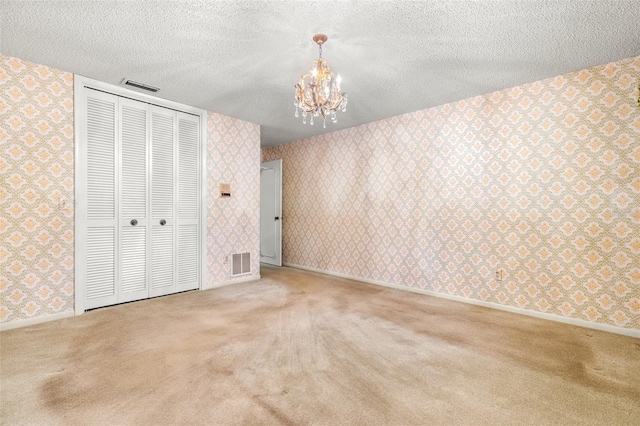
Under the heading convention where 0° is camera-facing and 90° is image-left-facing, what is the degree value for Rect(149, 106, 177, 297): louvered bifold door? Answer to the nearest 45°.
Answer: approximately 315°

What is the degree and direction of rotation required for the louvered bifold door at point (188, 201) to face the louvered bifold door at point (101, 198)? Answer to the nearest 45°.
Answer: approximately 90° to its right

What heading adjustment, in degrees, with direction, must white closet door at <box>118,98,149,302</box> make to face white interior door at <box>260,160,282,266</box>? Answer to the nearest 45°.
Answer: approximately 90° to its left

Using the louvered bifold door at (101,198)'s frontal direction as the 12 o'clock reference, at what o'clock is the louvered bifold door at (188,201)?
the louvered bifold door at (188,201) is roughly at 10 o'clock from the louvered bifold door at (101,198).

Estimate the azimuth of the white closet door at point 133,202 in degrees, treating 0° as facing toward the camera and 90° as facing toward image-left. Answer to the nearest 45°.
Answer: approximately 315°

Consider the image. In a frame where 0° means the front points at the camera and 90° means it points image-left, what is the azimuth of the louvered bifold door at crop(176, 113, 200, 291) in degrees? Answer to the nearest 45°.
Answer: approximately 315°
